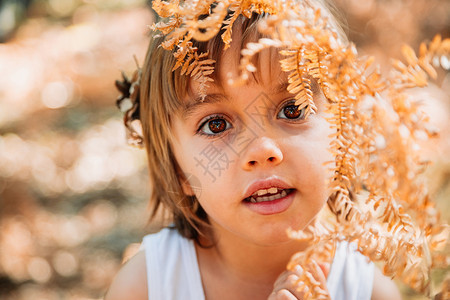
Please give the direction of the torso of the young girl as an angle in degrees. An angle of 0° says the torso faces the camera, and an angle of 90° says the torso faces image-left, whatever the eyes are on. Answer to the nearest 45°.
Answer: approximately 0°
